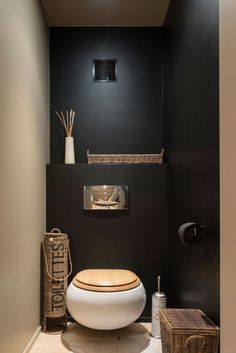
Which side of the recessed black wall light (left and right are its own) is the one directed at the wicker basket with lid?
front

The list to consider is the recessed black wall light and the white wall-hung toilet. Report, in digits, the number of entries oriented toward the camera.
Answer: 2

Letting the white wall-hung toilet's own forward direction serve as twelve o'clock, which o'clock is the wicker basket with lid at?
The wicker basket with lid is roughly at 11 o'clock from the white wall-hung toilet.

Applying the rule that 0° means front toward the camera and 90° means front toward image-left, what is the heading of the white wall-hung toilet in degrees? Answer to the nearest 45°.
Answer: approximately 0°

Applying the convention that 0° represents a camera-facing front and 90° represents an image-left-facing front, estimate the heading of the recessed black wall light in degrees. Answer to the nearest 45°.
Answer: approximately 0°
